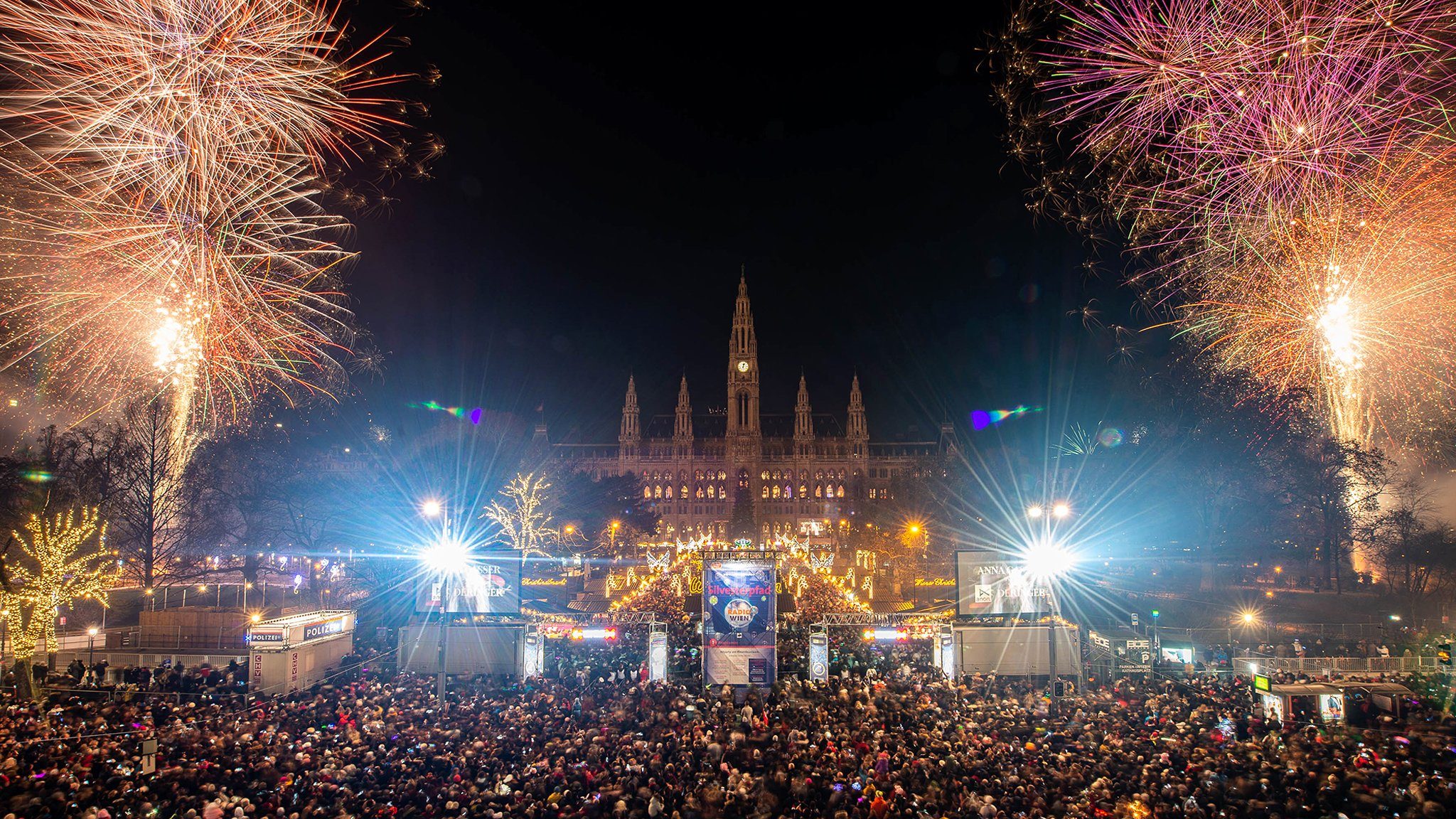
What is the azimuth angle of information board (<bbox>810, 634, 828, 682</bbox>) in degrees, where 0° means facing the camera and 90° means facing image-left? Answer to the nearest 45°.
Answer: approximately 0°

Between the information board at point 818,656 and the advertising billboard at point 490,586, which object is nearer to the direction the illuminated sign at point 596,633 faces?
the information board

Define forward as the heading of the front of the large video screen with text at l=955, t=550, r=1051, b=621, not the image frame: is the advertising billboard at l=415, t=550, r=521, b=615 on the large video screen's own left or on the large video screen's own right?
on the large video screen's own right

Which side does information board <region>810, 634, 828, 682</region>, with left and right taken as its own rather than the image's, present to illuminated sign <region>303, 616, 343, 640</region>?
right

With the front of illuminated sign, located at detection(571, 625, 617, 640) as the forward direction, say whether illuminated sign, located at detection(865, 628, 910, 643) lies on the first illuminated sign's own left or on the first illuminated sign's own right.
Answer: on the first illuminated sign's own left

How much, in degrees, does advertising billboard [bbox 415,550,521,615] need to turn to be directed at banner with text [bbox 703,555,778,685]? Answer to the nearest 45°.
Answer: approximately 45° to its left

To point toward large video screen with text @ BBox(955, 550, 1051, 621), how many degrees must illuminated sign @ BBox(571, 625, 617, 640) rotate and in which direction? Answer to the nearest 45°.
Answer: approximately 90° to its left
